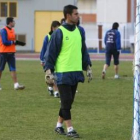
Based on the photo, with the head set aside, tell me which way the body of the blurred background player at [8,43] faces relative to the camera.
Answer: to the viewer's right

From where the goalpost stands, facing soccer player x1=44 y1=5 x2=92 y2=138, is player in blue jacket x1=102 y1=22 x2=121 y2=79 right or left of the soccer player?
right

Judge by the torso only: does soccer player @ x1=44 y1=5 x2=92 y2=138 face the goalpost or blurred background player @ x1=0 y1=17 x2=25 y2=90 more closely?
the goalpost
